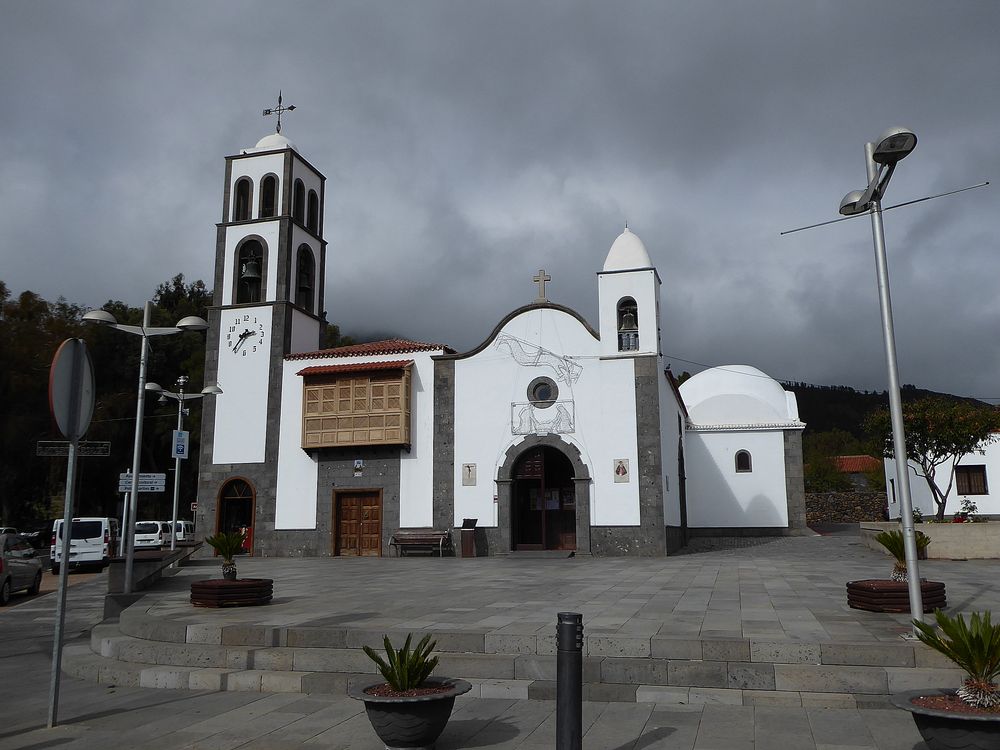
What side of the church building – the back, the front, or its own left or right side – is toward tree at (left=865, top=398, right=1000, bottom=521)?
left

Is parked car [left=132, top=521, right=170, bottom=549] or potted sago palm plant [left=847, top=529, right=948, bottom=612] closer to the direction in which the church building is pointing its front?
the potted sago palm plant

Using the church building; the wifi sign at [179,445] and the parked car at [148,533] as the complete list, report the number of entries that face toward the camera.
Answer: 2

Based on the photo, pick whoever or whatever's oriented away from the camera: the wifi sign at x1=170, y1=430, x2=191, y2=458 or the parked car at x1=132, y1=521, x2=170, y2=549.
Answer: the parked car

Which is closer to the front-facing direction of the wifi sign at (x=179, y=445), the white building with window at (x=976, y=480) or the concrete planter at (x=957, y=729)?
the concrete planter

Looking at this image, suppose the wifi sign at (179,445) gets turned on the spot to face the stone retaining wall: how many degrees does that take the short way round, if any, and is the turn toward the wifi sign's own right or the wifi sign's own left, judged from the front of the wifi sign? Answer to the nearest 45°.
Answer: approximately 90° to the wifi sign's own left

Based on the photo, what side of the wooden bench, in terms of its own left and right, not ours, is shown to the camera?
front

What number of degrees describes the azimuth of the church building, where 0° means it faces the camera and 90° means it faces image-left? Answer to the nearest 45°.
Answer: approximately 0°

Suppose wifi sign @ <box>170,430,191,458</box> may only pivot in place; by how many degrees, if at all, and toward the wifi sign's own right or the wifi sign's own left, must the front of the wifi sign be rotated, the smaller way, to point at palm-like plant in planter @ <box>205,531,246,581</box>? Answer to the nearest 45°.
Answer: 0° — it already faces it

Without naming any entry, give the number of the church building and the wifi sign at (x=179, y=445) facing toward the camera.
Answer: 2

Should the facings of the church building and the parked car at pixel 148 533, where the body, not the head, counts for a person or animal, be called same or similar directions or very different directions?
very different directions
